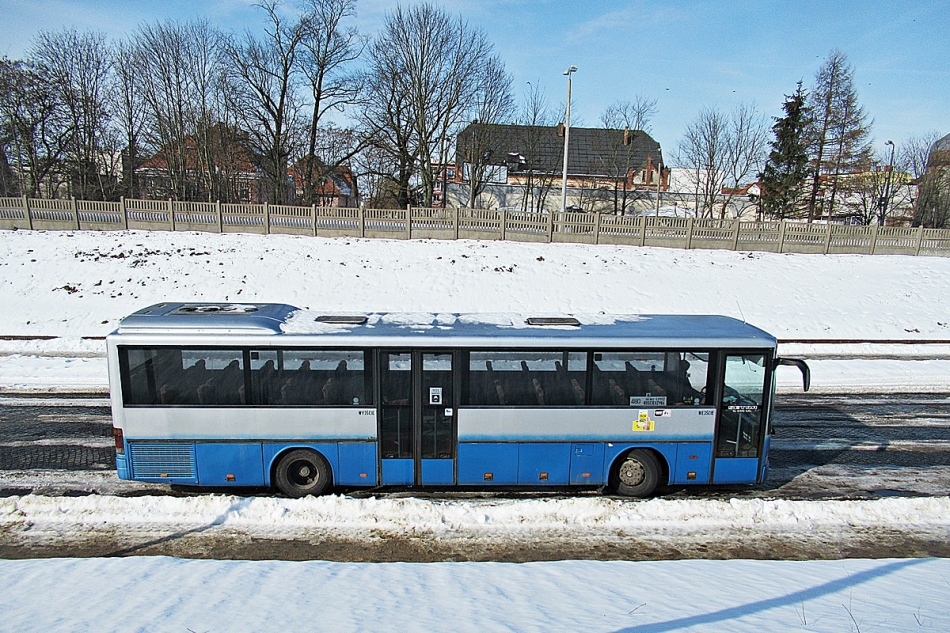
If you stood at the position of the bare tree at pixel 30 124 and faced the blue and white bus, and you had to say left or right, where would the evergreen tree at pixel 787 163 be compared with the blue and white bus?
left

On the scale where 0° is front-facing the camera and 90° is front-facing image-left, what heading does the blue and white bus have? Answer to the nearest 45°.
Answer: approximately 270°

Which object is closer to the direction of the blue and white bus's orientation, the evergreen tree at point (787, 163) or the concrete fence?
the evergreen tree

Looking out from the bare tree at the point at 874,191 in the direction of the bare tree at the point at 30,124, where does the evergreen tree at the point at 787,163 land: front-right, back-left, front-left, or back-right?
front-left

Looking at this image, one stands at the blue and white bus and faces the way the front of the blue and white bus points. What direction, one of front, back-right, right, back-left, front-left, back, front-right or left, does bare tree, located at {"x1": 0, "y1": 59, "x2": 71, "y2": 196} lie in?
back-left

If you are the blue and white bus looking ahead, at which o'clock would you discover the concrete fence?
The concrete fence is roughly at 9 o'clock from the blue and white bus.

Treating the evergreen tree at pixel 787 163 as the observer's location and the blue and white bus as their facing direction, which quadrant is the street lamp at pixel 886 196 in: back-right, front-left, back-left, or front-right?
back-left

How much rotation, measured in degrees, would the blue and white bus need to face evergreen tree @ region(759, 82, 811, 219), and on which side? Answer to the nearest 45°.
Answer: approximately 45° to its left

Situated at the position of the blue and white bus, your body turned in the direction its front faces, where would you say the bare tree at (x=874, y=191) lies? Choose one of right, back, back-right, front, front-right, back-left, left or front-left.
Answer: front-left

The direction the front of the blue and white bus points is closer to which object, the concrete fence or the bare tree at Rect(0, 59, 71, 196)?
the concrete fence

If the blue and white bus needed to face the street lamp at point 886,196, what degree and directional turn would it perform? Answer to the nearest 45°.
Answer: approximately 45° to its left

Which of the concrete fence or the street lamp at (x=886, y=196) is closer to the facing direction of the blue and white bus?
the street lamp
